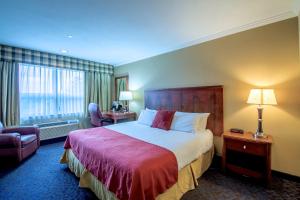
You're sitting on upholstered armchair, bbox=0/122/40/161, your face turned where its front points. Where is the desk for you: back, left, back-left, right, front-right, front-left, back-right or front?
front-left

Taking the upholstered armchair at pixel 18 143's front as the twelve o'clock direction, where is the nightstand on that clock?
The nightstand is roughly at 12 o'clock from the upholstered armchair.

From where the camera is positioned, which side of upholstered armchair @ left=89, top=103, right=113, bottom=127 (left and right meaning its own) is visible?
right

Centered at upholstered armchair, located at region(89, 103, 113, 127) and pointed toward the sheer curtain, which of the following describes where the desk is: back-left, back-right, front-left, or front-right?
back-right

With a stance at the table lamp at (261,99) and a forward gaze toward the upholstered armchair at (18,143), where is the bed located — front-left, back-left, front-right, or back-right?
front-left

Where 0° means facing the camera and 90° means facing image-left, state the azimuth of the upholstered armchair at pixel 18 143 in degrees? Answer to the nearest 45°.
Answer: approximately 315°

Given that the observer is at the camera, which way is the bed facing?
facing the viewer and to the left of the viewer

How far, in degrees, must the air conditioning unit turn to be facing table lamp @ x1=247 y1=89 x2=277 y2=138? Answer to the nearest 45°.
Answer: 0° — it already faces it

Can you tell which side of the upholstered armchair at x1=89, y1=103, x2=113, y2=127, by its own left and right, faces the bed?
right

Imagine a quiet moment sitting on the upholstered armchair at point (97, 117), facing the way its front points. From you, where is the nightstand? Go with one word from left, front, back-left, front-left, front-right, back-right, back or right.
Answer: front-right

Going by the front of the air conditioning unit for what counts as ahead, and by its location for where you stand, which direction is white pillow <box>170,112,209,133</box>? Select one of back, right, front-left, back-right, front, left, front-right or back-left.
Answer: front

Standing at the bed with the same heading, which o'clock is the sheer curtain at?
The sheer curtain is roughly at 3 o'clock from the bed.

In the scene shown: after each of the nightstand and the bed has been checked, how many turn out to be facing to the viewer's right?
0

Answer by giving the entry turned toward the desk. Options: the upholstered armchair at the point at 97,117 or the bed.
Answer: the upholstered armchair

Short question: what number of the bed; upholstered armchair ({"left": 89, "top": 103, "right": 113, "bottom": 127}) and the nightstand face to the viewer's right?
1

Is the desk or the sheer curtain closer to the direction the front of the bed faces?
the sheer curtain

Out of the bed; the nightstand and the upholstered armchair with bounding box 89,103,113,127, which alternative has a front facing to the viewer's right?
the upholstered armchair

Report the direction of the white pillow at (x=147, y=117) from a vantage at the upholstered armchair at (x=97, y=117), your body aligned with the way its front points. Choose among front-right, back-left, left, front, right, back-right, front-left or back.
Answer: front-right

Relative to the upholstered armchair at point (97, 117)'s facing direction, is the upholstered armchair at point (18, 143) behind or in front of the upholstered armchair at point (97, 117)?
behind

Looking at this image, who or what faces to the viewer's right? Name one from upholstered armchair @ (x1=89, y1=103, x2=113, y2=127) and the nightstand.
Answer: the upholstered armchair
